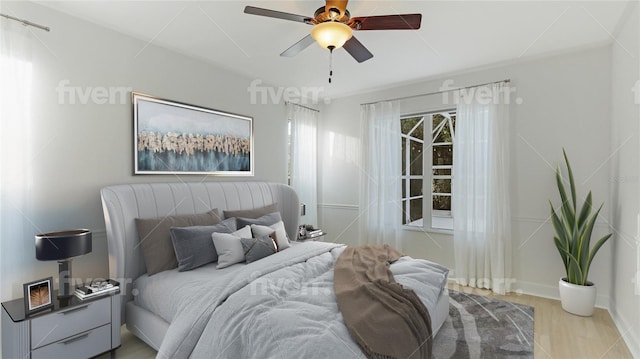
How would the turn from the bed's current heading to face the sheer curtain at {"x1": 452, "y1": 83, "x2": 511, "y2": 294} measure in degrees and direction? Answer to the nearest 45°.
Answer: approximately 45° to its left

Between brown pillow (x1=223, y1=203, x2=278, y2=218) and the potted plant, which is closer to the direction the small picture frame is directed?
the potted plant

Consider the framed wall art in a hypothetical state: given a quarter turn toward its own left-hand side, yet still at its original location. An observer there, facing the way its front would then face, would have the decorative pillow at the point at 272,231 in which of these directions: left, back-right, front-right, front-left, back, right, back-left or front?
right

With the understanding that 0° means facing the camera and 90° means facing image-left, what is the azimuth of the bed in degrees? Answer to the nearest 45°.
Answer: approximately 315°

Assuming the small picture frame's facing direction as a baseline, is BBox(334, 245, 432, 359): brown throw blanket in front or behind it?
in front

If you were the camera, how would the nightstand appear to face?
facing the viewer and to the right of the viewer

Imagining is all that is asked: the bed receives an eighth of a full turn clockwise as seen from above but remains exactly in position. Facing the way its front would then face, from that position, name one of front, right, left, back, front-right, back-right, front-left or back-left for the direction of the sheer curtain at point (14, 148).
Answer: right

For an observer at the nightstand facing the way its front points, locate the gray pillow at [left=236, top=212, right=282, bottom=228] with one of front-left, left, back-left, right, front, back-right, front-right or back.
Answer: front-left

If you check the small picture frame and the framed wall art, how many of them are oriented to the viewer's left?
0

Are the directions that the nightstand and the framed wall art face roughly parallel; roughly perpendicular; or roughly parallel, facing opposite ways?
roughly parallel

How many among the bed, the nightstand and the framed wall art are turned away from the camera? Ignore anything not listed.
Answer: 0
